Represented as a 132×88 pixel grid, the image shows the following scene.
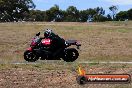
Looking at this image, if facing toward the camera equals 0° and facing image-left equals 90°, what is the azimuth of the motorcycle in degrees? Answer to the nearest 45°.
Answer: approximately 90°

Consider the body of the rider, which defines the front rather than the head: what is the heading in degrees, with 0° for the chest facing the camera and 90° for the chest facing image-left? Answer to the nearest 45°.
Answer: approximately 90°
